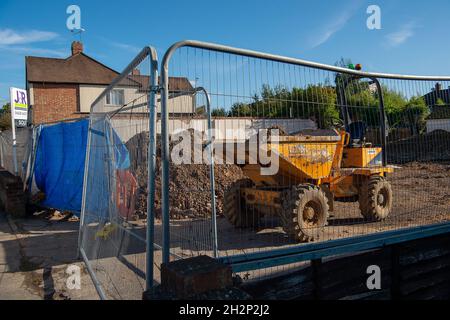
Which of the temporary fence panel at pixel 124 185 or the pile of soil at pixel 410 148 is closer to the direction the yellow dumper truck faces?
the temporary fence panel

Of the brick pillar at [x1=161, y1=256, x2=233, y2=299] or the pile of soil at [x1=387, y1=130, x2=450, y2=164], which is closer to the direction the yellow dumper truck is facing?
the brick pillar

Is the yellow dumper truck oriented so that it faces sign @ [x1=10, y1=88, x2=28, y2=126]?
no

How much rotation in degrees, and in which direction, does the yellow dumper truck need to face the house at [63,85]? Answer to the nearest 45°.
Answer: approximately 90° to its right

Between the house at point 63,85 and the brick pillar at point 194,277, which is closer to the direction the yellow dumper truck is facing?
the brick pillar

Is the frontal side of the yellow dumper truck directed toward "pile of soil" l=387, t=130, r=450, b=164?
no

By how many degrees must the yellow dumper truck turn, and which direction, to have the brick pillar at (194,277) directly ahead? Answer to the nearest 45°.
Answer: approximately 45° to its left

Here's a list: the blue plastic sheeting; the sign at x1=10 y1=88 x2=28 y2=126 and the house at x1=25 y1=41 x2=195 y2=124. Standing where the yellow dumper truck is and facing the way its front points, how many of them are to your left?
0

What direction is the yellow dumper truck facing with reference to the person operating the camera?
facing the viewer and to the left of the viewer

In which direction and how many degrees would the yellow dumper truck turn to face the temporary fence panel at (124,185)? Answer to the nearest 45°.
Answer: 0° — it already faces it
